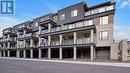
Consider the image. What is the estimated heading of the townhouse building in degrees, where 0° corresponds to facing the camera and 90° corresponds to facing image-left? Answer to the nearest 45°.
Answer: approximately 45°
